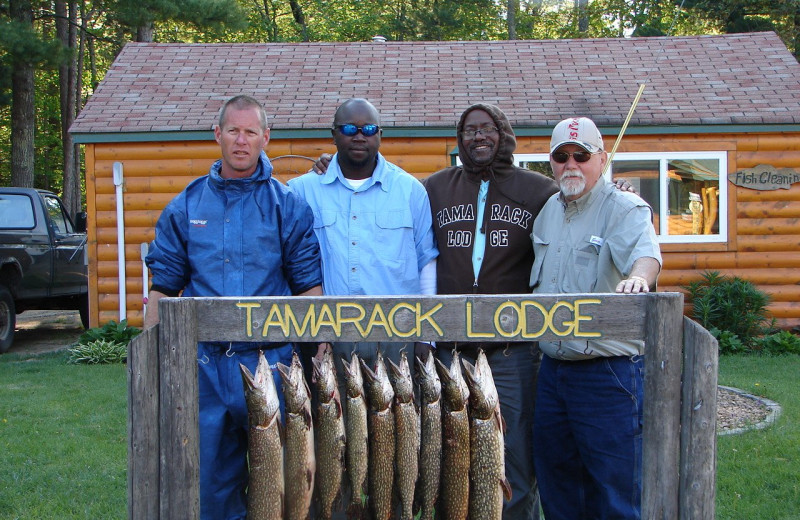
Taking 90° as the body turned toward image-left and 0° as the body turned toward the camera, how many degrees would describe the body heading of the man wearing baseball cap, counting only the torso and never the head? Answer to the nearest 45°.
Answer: approximately 45°

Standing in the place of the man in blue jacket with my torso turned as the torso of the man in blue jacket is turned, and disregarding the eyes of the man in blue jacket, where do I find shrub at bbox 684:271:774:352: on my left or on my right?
on my left

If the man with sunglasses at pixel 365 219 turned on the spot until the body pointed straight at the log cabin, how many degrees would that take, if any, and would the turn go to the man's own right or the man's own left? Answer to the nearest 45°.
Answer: approximately 135° to the man's own left

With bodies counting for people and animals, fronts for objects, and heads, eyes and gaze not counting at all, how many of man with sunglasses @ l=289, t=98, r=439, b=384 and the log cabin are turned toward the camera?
2

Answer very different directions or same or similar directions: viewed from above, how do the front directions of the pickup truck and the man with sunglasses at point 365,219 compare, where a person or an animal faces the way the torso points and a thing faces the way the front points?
very different directions

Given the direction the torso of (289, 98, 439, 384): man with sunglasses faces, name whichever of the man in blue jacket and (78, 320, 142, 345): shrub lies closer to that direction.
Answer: the man in blue jacket
